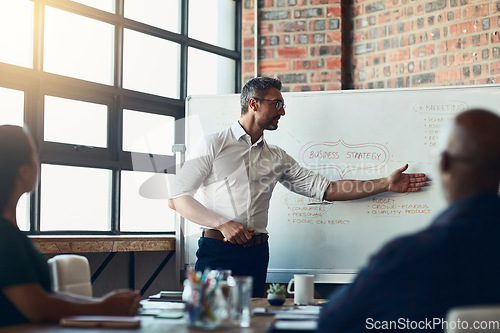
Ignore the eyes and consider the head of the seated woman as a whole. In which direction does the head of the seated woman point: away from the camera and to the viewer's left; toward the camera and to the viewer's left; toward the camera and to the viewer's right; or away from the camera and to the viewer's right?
away from the camera and to the viewer's right

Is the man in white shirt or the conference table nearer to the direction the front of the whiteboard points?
the conference table

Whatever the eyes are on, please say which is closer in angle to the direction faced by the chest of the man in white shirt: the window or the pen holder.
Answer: the pen holder

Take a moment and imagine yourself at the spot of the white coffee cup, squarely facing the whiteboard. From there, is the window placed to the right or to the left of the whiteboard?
left

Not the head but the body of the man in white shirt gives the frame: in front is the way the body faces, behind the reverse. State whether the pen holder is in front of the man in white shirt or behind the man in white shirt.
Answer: in front

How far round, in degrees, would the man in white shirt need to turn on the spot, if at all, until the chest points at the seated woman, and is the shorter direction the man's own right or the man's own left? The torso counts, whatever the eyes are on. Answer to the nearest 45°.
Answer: approximately 45° to the man's own right

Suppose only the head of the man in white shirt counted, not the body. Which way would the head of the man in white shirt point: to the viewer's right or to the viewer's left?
to the viewer's right

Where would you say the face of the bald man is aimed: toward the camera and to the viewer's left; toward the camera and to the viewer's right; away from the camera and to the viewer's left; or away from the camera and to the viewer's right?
away from the camera and to the viewer's left
